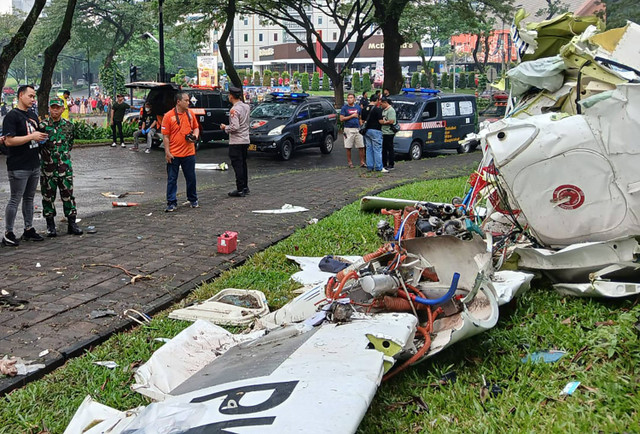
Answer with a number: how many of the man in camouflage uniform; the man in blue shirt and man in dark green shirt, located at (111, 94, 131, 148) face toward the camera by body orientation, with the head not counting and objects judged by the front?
3

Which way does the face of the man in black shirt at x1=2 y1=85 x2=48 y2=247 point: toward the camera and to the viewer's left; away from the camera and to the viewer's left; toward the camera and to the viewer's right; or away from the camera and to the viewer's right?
toward the camera and to the viewer's right

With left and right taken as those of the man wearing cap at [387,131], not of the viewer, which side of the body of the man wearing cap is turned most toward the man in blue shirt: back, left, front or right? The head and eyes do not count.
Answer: front

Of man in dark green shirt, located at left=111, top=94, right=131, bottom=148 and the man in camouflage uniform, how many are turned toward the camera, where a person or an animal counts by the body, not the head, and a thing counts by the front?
2

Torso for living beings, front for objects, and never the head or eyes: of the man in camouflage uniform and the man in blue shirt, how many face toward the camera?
2

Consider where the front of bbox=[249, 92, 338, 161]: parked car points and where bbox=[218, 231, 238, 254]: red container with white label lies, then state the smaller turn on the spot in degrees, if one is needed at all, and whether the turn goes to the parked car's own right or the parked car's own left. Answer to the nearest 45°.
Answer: approximately 45° to the parked car's own left

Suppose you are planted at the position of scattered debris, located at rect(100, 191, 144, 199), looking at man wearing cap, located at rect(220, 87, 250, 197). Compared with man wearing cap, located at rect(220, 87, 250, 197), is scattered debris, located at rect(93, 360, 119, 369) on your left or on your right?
right

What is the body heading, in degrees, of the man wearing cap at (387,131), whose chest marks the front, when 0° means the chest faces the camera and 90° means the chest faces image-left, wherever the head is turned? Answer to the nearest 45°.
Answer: approximately 45°

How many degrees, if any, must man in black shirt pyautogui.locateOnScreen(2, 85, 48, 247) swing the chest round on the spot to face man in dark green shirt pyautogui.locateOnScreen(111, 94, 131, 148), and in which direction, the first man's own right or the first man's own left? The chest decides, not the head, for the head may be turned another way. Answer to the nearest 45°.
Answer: approximately 135° to the first man's own left

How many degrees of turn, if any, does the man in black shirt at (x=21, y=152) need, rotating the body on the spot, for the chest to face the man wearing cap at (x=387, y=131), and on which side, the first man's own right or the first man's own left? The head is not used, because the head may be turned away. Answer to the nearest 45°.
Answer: approximately 90° to the first man's own left

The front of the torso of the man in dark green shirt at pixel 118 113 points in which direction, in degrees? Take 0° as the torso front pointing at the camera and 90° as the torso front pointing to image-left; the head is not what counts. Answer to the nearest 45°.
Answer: approximately 0°

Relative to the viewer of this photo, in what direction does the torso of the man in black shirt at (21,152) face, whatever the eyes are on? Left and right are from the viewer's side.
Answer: facing the viewer and to the right of the viewer

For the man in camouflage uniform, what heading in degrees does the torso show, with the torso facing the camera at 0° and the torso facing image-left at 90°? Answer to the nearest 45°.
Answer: approximately 0°
